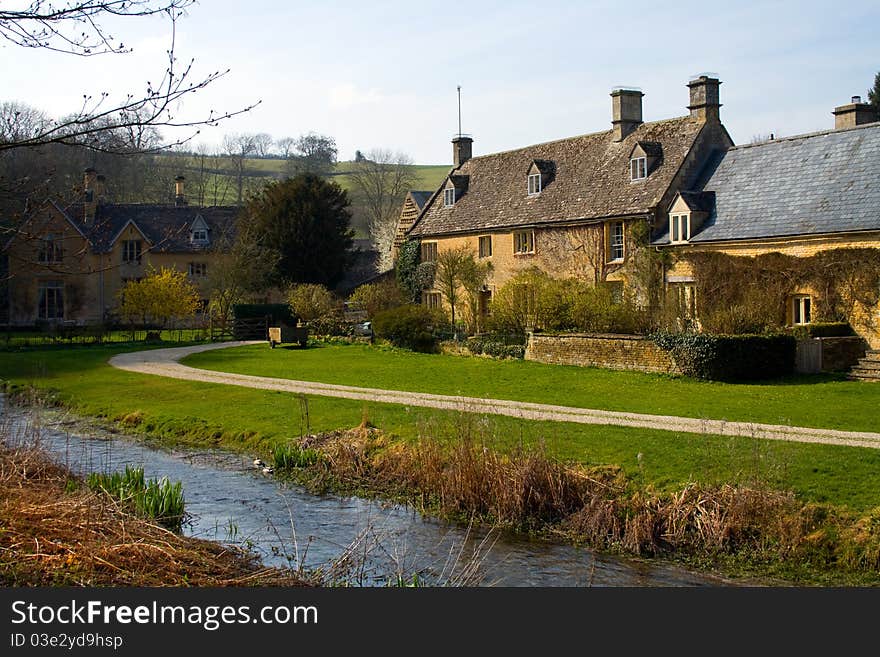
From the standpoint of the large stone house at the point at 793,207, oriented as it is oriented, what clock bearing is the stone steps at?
The stone steps is roughly at 10 o'clock from the large stone house.

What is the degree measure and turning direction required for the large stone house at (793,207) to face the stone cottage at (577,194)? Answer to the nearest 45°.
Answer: approximately 90° to its right

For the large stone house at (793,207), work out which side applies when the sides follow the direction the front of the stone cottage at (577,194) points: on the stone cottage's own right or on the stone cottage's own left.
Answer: on the stone cottage's own left

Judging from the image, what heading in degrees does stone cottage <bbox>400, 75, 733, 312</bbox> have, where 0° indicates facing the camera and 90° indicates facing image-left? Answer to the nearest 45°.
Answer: approximately 45°

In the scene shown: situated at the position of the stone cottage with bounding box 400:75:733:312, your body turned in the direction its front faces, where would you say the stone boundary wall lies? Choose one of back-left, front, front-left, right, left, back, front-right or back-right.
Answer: front-left

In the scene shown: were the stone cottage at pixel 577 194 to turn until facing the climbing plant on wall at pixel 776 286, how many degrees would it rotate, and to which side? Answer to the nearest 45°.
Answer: approximately 90° to its left

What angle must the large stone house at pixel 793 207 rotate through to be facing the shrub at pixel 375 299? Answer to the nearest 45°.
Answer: approximately 45° to its right

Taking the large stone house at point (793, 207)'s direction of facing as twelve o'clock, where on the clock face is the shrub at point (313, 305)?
The shrub is roughly at 2 o'clock from the large stone house.
